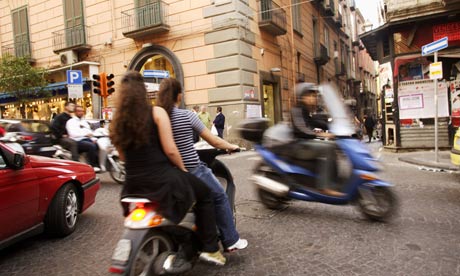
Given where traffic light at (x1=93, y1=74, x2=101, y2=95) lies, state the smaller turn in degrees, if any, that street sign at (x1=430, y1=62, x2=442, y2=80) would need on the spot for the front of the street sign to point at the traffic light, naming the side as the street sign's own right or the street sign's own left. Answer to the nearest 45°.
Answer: approximately 90° to the street sign's own right

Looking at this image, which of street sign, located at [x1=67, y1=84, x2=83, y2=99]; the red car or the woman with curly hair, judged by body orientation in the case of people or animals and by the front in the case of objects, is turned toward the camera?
the street sign

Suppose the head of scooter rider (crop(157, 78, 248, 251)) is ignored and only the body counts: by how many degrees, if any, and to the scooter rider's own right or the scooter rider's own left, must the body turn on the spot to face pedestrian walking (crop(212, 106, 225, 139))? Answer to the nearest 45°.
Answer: approximately 45° to the scooter rider's own left

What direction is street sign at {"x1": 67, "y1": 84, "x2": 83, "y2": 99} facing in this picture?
toward the camera

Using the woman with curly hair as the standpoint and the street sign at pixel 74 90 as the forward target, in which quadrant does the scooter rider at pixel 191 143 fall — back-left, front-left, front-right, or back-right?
front-right

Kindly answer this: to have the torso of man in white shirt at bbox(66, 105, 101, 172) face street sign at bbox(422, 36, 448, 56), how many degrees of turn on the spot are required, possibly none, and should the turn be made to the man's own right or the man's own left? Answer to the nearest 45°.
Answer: approximately 45° to the man's own left

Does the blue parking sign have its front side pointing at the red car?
yes

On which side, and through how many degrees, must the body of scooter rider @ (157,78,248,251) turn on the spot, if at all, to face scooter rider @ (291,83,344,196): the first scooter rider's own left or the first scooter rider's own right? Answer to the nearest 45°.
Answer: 0° — they already face them

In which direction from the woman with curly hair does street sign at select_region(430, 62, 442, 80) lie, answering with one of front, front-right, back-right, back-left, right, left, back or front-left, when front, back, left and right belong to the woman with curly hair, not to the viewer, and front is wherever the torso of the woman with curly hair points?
front

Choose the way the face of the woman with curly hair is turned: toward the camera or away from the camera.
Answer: away from the camera
